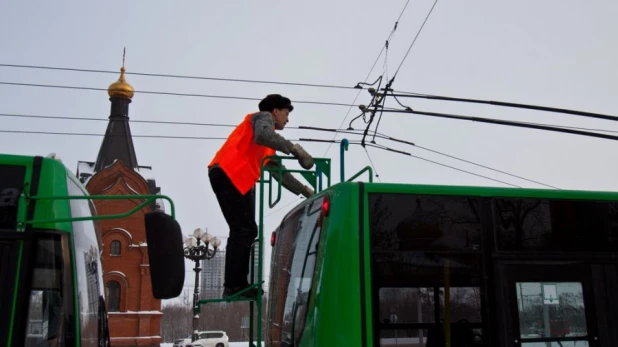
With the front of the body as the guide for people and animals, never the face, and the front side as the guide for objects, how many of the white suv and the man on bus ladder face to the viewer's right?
1

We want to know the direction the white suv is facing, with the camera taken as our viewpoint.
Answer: facing the viewer and to the left of the viewer

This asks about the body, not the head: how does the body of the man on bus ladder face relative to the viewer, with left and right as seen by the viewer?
facing to the right of the viewer

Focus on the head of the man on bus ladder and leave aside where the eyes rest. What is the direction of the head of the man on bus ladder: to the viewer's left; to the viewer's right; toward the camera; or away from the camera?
to the viewer's right

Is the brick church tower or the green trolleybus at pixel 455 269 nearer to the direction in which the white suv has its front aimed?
the brick church tower

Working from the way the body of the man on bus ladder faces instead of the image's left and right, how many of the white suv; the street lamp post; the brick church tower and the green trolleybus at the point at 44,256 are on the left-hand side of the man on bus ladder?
3

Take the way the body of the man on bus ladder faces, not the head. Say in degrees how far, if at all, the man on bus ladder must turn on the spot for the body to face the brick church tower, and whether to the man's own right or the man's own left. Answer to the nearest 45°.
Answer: approximately 90° to the man's own left

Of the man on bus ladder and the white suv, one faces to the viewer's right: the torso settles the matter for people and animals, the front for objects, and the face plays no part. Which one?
the man on bus ladder

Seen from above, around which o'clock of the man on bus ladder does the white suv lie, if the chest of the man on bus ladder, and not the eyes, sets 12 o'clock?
The white suv is roughly at 9 o'clock from the man on bus ladder.

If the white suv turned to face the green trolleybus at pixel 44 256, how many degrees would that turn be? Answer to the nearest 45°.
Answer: approximately 45° to its left

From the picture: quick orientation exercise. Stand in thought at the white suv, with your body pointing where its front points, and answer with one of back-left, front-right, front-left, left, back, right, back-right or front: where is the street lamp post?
front-left

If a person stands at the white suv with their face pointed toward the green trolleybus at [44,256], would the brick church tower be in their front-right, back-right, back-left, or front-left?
front-right
